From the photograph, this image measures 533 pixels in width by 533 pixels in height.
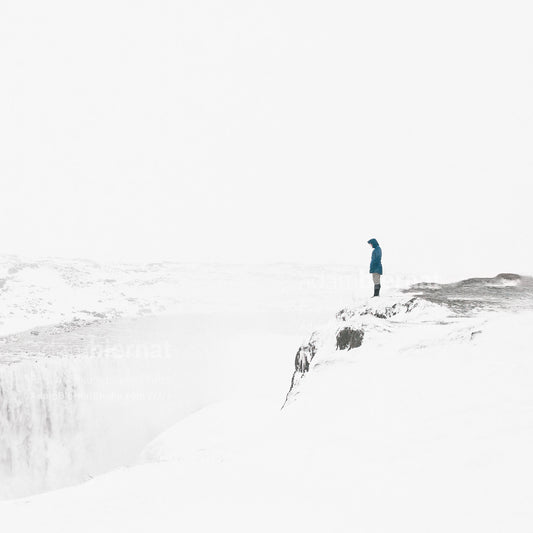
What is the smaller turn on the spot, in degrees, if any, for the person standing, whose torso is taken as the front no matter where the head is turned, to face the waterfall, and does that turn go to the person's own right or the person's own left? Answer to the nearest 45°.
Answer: approximately 45° to the person's own right

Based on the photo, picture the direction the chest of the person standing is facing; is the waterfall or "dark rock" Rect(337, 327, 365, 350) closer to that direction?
the waterfall

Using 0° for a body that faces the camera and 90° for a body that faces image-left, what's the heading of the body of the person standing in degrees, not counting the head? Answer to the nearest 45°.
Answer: approximately 90°

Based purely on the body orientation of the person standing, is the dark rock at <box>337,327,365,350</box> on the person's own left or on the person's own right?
on the person's own left
